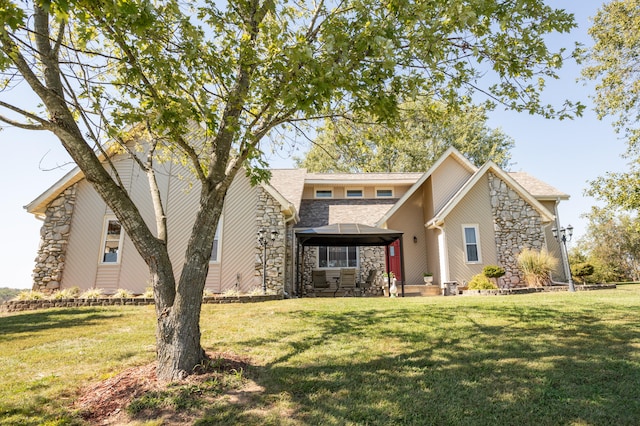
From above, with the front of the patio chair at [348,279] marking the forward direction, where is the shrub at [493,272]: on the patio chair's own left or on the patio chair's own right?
on the patio chair's own left

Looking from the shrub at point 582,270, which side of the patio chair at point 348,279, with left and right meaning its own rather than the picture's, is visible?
left

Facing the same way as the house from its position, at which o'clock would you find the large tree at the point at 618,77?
The large tree is roughly at 9 o'clock from the house.

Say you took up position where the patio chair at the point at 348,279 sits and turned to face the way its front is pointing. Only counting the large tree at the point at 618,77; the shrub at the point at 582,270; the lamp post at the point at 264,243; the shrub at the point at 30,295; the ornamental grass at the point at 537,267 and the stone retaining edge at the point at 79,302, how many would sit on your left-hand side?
3

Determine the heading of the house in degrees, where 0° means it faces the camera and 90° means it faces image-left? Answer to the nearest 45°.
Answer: approximately 0°

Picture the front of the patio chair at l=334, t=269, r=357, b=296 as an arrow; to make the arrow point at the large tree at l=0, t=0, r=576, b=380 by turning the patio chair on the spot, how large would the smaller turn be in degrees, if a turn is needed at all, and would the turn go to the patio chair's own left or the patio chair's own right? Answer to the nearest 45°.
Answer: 0° — it already faces it

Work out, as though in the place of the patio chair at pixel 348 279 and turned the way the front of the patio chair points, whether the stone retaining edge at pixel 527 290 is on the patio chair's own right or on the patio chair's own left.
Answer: on the patio chair's own left

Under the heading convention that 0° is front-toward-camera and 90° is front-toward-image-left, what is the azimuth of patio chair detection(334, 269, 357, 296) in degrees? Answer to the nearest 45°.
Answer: approximately 0°

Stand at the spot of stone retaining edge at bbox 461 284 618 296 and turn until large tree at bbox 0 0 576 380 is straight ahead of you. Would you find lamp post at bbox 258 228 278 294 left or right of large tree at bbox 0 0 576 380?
right
